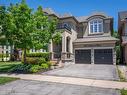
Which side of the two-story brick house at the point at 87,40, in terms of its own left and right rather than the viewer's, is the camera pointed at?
front

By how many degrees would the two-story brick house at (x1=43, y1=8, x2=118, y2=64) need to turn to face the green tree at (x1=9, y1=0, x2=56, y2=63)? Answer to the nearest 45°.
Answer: approximately 45° to its right
